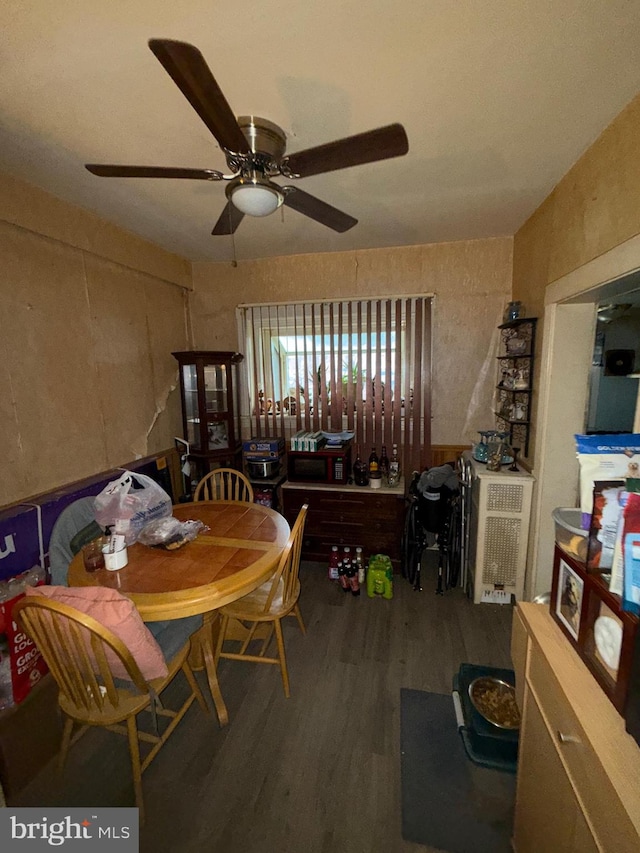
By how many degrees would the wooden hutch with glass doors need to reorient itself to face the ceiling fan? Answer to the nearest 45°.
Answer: approximately 45° to its right

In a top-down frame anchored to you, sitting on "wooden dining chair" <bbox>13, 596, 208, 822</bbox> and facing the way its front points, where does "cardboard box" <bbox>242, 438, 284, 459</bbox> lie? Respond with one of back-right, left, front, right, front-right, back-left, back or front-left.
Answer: front

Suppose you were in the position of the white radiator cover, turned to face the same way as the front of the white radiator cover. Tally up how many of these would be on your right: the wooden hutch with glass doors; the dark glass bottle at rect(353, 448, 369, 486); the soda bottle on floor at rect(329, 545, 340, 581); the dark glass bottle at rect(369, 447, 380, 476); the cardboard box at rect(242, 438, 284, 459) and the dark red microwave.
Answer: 6

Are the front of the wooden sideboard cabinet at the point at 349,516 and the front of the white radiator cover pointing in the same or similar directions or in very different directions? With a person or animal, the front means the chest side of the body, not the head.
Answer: same or similar directions

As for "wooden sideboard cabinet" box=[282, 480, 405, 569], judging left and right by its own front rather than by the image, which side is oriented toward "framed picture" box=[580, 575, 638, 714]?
front

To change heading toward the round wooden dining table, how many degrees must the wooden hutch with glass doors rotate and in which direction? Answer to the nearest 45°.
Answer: approximately 45° to its right

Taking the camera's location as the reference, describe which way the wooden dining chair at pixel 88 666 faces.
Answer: facing away from the viewer and to the right of the viewer

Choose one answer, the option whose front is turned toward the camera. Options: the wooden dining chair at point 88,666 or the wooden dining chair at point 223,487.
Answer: the wooden dining chair at point 223,487

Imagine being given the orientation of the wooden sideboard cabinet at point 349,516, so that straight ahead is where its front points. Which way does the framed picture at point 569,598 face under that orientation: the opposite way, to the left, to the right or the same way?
to the right

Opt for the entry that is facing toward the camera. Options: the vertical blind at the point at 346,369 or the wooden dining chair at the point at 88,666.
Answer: the vertical blind

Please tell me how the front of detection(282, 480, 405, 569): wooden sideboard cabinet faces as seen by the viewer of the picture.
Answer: facing the viewer

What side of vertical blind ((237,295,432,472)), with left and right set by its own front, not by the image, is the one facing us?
front

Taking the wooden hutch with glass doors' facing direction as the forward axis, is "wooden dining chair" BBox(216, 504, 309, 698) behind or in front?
in front

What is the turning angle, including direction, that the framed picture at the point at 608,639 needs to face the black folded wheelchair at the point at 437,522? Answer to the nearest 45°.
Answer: approximately 90° to its right

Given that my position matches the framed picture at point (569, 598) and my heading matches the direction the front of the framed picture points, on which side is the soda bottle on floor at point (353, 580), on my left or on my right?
on my right

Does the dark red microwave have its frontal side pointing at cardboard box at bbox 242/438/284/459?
no

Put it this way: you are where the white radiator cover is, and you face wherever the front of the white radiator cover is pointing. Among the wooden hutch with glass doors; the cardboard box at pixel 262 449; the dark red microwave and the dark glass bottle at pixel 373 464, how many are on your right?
4
